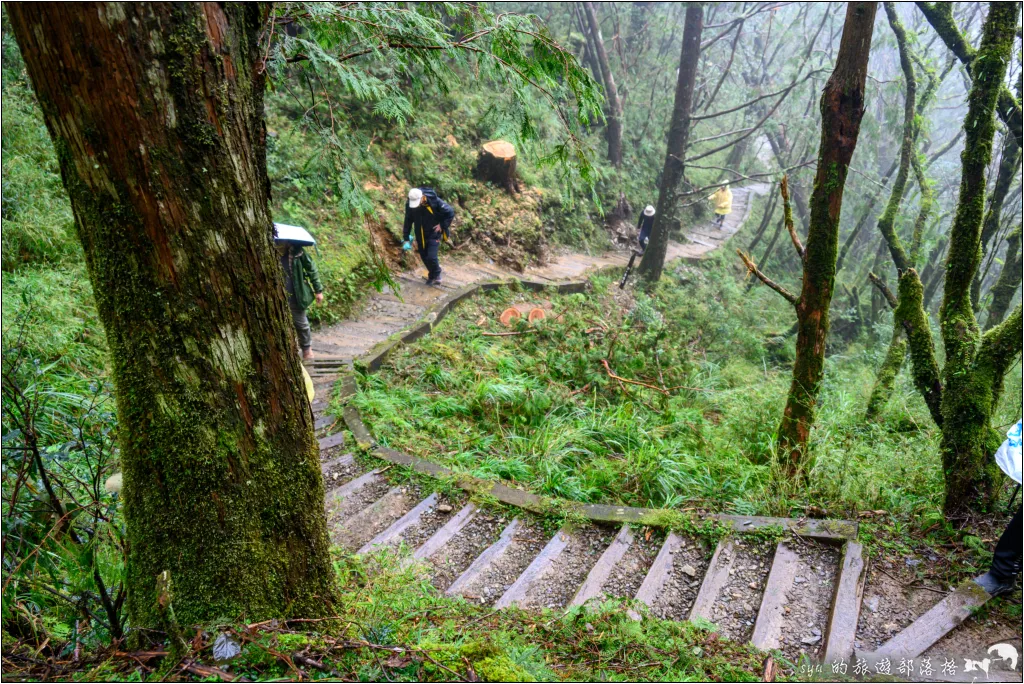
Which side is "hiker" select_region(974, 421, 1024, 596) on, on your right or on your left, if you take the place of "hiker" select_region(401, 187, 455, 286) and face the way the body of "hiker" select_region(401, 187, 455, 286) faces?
on your left

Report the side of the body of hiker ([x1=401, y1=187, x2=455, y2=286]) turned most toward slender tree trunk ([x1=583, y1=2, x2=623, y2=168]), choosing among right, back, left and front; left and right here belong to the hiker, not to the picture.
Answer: back

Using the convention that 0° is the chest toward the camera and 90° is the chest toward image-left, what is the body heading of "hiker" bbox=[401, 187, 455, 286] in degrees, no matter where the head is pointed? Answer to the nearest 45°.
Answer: approximately 45°

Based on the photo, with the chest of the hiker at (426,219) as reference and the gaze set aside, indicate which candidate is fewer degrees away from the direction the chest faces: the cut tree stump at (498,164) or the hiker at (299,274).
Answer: the hiker

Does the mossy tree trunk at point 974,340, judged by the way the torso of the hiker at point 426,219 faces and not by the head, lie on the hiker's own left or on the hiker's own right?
on the hiker's own left

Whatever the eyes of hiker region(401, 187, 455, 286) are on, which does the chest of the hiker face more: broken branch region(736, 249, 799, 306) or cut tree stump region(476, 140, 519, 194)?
the broken branch

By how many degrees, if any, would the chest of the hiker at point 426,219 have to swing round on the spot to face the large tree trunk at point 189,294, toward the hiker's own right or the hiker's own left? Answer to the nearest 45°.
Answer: approximately 45° to the hiker's own left

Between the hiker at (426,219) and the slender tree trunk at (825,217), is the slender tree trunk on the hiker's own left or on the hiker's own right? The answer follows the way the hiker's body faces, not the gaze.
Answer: on the hiker's own left

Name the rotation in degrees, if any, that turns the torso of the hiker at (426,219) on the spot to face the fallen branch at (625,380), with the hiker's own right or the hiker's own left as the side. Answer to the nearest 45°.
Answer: approximately 90° to the hiker's own left

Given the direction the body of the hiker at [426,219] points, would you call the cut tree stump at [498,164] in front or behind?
behind

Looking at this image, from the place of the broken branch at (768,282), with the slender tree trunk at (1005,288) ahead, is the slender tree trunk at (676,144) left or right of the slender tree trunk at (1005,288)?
left
